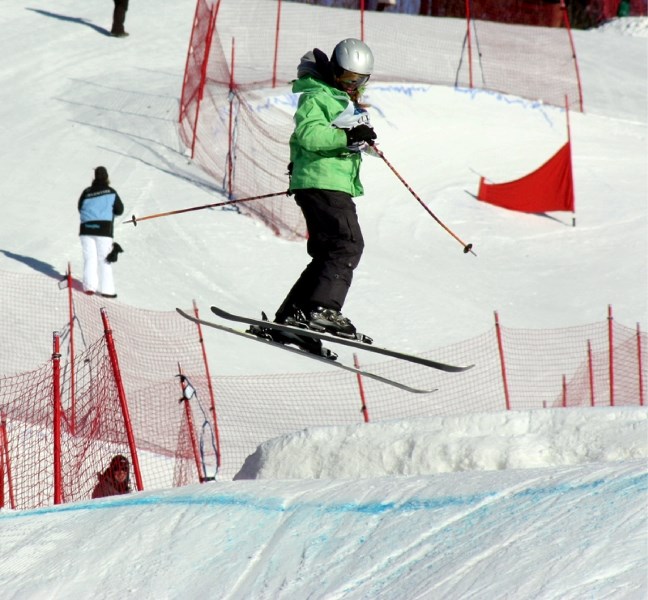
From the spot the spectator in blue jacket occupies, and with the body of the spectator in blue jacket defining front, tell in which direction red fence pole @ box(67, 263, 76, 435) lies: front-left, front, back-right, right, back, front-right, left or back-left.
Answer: back

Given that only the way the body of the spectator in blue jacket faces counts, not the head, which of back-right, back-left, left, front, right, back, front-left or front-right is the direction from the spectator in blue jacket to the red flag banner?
front-right

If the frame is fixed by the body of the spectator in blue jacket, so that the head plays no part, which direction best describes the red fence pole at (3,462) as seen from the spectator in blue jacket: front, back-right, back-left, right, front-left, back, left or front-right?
back

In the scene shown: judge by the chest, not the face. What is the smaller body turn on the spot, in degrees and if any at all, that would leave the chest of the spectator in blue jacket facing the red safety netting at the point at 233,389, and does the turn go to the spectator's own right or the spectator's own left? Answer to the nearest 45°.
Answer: approximately 135° to the spectator's own right

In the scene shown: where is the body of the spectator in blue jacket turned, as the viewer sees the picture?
away from the camera

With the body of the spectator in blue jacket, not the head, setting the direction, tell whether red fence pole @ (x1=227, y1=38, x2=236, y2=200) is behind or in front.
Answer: in front

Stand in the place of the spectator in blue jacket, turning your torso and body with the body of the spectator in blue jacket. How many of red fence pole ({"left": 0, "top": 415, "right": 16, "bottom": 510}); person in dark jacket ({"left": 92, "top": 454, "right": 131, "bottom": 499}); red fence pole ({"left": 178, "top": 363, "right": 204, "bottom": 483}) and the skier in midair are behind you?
4

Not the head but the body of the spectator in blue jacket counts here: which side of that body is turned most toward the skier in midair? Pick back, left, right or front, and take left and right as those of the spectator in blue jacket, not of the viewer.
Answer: back

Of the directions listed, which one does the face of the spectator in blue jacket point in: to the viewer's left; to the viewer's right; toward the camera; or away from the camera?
away from the camera

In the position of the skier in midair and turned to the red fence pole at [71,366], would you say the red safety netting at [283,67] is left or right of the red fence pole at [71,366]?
right

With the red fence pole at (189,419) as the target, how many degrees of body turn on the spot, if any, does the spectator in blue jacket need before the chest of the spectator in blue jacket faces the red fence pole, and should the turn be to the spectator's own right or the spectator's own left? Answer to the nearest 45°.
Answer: approximately 180°

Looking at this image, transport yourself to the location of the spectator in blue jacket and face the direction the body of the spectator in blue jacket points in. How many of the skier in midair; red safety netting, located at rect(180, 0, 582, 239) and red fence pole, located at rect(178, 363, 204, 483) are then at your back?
2

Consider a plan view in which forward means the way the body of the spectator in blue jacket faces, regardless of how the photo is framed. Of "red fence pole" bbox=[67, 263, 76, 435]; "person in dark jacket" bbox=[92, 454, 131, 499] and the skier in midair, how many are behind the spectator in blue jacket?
3
